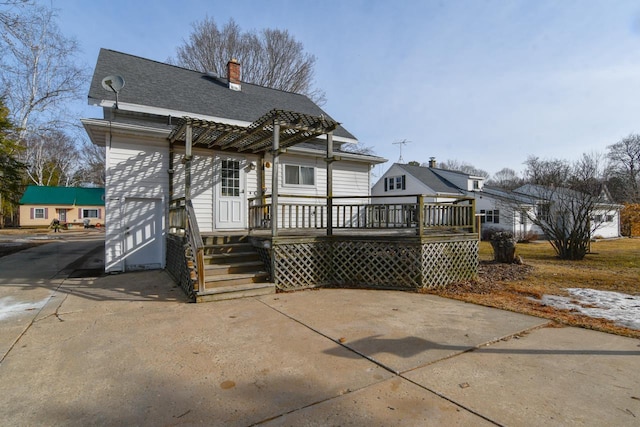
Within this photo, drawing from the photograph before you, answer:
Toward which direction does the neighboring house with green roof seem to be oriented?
toward the camera

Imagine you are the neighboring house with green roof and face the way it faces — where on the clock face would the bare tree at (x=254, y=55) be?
The bare tree is roughly at 11 o'clock from the neighboring house with green roof.

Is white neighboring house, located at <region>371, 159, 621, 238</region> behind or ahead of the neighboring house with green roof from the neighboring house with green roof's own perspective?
ahead

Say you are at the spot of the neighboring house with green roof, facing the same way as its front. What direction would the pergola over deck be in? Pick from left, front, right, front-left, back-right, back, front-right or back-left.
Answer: front

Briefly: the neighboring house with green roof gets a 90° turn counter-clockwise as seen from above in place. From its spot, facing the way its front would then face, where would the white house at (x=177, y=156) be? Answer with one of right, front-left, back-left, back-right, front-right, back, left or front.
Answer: right

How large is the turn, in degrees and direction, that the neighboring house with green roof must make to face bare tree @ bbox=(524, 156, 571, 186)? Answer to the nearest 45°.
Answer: approximately 45° to its left

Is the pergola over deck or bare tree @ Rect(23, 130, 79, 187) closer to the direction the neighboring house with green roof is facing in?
the pergola over deck
